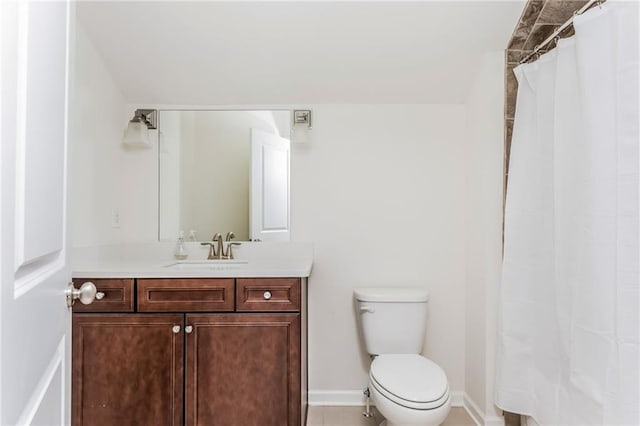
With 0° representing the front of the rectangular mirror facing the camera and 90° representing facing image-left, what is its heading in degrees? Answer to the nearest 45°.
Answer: approximately 0°

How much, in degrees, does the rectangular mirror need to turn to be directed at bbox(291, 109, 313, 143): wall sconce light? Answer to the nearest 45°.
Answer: approximately 90° to its left

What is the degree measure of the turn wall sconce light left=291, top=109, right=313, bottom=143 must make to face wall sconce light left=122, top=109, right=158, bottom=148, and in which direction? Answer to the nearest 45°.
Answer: approximately 90° to its right

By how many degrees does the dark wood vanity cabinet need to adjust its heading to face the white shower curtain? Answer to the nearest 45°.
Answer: approximately 45° to its left

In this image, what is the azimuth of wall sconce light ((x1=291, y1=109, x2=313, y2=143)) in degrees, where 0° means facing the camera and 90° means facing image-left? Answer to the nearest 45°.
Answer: approximately 0°

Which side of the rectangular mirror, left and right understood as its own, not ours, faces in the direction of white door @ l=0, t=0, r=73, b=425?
front

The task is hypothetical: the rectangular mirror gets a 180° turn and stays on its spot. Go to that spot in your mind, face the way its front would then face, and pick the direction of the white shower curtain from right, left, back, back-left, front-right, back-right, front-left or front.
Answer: back-right
